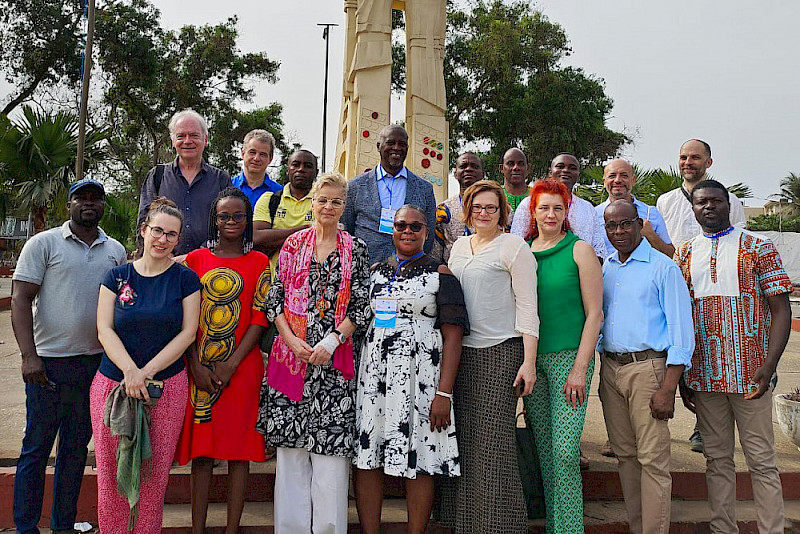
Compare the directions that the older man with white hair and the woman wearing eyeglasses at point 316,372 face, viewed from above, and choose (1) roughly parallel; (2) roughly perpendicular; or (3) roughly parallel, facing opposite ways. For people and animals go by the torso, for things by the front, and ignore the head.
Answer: roughly parallel

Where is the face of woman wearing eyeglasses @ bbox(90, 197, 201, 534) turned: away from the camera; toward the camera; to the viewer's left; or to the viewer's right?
toward the camera

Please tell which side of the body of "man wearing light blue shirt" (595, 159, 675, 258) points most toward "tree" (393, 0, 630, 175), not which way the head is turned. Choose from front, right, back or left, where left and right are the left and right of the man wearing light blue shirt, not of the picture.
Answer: back

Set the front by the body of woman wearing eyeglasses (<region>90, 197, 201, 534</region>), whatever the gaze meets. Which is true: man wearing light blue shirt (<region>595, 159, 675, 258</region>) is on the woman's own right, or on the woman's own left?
on the woman's own left

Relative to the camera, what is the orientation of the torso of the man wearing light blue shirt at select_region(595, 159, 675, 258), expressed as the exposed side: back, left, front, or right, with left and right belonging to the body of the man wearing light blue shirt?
front

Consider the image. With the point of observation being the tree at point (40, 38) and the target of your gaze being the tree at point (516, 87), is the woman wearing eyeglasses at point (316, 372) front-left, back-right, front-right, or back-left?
front-right

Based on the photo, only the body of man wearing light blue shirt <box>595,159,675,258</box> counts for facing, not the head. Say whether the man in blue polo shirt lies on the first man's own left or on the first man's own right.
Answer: on the first man's own right

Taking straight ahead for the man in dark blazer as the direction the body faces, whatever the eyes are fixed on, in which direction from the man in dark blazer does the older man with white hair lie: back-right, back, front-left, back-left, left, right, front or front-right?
right

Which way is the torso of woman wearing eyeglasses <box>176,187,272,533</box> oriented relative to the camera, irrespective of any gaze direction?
toward the camera

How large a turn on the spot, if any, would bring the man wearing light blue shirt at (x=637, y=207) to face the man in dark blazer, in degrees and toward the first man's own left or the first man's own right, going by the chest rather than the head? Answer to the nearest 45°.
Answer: approximately 45° to the first man's own right

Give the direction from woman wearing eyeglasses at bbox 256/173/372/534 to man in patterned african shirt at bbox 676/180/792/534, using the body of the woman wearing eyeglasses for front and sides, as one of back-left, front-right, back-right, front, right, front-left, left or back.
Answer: left

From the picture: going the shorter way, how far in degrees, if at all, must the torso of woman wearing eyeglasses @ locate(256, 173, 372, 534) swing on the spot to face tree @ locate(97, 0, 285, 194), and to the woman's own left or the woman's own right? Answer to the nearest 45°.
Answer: approximately 180°

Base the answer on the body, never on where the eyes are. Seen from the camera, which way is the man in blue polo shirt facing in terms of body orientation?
toward the camera

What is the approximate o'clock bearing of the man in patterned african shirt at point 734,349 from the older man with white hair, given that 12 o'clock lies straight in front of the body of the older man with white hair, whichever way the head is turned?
The man in patterned african shirt is roughly at 10 o'clock from the older man with white hair.

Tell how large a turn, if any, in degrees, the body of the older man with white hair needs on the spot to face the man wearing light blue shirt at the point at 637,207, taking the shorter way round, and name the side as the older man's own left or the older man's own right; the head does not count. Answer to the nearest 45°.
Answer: approximately 90° to the older man's own left

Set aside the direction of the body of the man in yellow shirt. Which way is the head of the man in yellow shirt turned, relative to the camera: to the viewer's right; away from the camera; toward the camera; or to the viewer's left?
toward the camera

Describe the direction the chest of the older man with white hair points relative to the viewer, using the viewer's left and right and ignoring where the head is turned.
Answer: facing the viewer
